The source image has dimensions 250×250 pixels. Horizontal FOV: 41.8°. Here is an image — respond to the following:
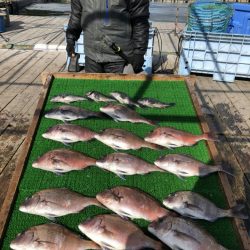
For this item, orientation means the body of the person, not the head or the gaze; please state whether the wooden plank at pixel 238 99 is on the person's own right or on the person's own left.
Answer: on the person's own left

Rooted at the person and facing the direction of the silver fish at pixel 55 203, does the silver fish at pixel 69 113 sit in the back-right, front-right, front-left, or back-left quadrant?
front-right

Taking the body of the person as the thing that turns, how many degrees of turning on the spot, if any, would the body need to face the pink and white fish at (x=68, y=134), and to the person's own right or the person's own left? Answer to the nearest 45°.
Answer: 0° — they already face it

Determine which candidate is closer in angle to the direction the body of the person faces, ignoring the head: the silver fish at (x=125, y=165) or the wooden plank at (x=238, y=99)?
the silver fish

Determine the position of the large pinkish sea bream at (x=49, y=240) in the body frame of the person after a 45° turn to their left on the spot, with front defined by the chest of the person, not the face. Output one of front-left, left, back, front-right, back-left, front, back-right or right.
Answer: front-right

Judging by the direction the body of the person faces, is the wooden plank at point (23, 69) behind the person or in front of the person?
behind

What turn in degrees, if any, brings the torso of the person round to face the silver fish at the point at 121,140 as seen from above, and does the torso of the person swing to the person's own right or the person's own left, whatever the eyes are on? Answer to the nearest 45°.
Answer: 0° — they already face it

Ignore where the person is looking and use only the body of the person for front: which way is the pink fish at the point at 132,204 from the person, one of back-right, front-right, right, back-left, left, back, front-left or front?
front

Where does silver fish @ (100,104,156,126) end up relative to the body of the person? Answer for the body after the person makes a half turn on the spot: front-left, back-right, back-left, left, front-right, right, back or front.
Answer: back

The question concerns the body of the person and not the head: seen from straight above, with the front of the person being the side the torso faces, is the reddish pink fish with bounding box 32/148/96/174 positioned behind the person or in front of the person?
in front

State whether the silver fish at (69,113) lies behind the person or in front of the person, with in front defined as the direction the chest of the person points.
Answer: in front

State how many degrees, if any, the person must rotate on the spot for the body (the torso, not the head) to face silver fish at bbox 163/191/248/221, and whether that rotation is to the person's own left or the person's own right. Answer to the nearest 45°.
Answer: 0° — they already face it

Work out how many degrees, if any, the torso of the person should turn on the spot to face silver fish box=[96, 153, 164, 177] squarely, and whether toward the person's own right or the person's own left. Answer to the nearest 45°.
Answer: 0° — they already face it

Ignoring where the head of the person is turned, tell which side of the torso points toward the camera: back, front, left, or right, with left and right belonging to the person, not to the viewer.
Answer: front
